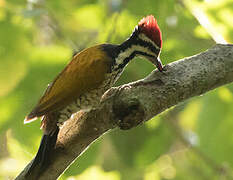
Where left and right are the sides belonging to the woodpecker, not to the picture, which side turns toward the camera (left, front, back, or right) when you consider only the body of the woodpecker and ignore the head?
right
